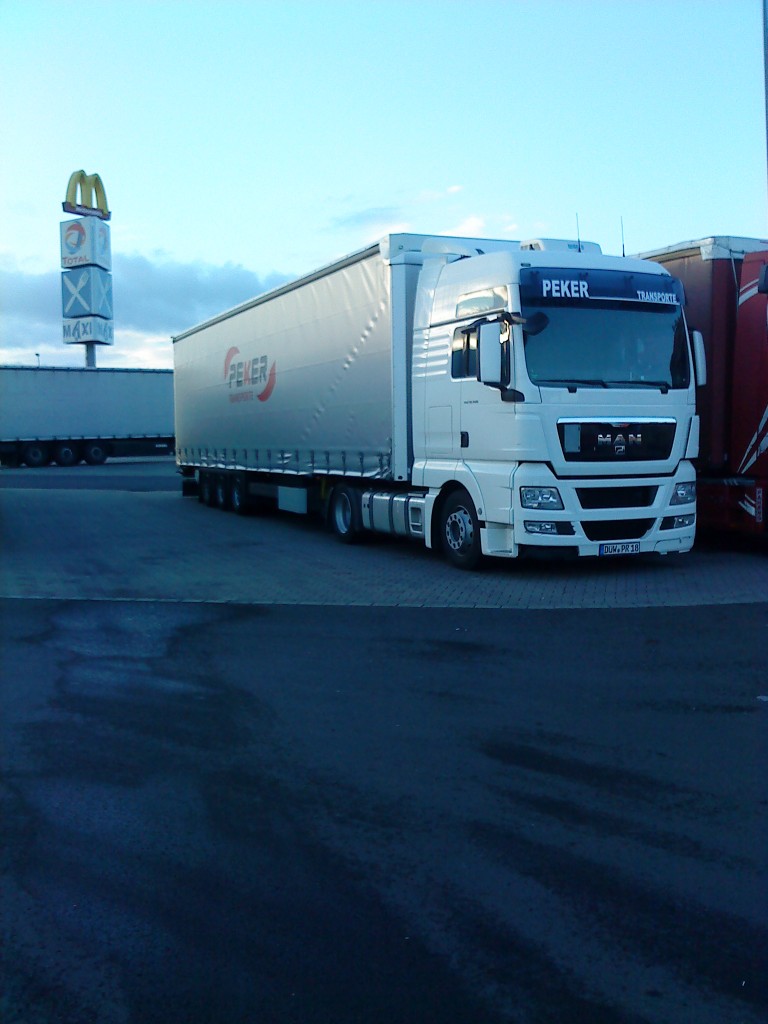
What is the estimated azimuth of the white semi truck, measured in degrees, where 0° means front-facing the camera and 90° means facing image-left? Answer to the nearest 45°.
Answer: approximately 315°

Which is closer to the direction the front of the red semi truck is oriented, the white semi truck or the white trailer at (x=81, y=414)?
the white semi truck

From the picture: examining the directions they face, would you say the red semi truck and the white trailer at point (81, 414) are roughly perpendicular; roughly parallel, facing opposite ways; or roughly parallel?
roughly perpendicular

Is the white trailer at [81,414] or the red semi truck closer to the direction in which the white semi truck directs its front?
the red semi truck

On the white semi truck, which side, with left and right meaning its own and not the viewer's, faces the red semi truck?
left
